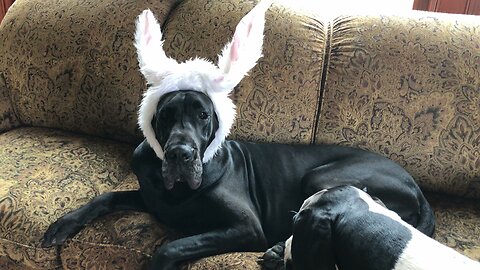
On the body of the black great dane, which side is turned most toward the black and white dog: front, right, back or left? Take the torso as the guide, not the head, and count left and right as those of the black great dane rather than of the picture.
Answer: left

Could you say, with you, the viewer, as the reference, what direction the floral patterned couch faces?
facing the viewer

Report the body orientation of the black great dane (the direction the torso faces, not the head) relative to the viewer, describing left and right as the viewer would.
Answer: facing the viewer and to the left of the viewer
